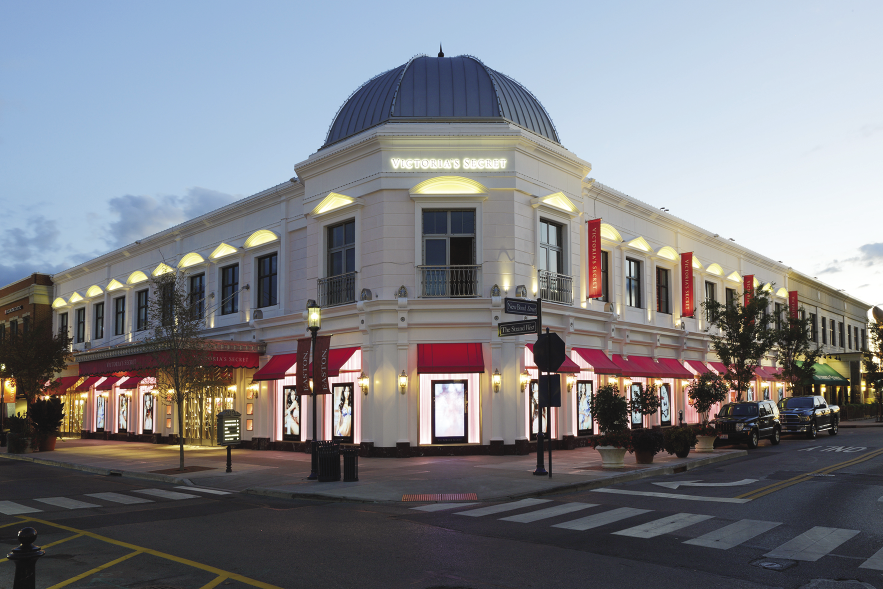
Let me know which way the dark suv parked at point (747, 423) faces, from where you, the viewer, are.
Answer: facing the viewer and to the left of the viewer

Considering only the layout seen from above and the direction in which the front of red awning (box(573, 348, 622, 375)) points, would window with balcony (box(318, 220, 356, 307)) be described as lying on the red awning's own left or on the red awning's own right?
on the red awning's own right

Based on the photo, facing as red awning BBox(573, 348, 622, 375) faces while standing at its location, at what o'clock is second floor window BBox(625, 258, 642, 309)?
The second floor window is roughly at 8 o'clock from the red awning.

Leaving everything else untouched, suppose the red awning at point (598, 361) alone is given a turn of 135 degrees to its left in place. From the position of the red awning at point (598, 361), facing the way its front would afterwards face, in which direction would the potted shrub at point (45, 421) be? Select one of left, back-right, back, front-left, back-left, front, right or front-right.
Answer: left

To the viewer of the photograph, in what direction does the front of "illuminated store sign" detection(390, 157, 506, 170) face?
facing the viewer

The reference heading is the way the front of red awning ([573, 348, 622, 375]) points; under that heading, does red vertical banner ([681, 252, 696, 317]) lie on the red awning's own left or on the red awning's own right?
on the red awning's own left

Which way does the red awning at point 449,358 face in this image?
toward the camera

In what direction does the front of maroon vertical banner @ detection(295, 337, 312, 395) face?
toward the camera

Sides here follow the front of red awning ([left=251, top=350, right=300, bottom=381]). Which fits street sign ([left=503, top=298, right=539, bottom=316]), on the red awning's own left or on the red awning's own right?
on the red awning's own left

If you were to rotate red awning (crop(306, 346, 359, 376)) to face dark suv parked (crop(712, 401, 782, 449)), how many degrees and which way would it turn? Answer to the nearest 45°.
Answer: approximately 135° to its left

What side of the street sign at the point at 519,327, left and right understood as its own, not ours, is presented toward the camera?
front
